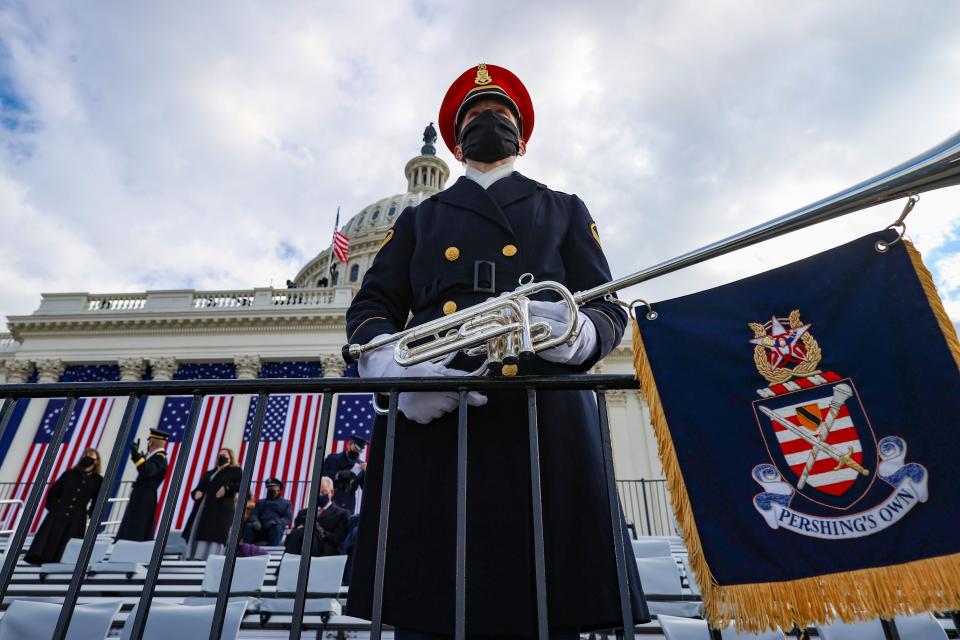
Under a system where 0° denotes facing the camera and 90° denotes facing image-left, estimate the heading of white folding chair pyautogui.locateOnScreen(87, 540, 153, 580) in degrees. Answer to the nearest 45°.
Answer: approximately 45°

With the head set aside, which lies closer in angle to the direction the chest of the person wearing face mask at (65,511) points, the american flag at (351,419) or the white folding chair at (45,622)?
the white folding chair

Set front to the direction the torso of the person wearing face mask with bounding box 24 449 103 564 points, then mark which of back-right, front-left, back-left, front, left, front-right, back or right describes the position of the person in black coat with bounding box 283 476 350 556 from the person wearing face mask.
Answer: front-left

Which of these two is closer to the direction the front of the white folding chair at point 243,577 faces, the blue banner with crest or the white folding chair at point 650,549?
the blue banner with crest

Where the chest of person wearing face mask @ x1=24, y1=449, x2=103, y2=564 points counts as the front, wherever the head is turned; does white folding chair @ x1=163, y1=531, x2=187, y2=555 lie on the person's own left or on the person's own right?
on the person's own left

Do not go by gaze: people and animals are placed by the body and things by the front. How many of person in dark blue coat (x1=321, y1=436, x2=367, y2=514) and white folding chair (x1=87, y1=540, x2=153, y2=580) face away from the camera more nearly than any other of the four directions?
0

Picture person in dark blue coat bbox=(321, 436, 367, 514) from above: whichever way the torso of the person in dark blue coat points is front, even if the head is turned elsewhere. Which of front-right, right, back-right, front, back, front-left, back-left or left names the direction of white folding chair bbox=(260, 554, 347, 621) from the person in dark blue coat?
front-right

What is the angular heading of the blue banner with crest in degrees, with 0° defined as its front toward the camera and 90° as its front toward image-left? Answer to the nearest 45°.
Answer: approximately 0°
